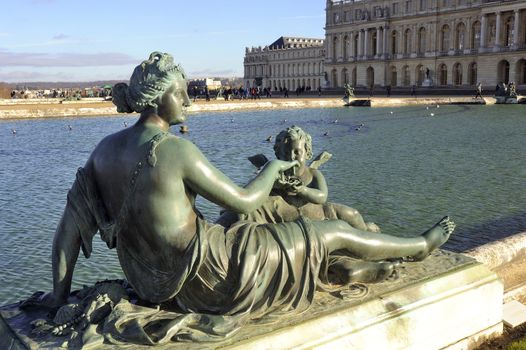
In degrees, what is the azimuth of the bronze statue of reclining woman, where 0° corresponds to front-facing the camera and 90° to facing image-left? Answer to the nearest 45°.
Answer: approximately 225°

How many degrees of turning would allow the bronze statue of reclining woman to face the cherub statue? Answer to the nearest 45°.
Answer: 0° — it already faces it
